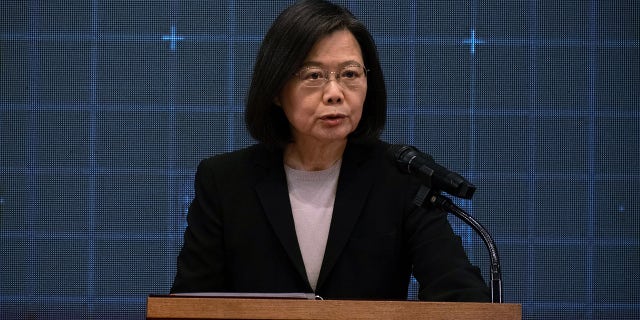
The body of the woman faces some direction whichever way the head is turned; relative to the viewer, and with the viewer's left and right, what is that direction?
facing the viewer

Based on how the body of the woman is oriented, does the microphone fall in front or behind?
in front

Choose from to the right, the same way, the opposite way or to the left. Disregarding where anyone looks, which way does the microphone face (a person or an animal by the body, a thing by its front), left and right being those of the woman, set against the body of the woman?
to the right

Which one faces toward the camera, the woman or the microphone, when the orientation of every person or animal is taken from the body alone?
the woman

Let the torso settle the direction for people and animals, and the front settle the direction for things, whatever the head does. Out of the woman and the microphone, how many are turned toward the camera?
1

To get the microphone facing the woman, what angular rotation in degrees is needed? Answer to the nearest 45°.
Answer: approximately 45° to its right

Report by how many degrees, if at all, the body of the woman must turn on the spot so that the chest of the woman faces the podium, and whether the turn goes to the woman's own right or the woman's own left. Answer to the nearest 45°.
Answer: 0° — they already face it

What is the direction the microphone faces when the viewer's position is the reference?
facing to the left of the viewer
